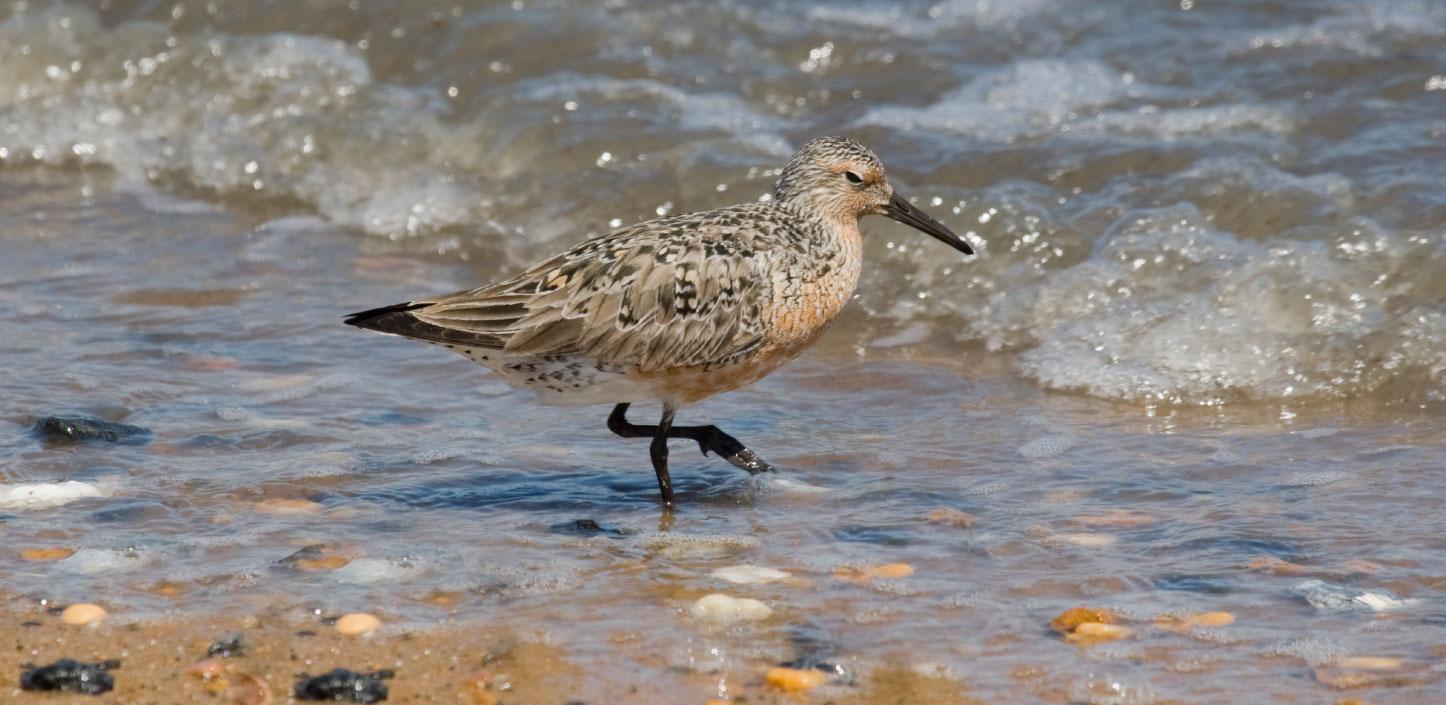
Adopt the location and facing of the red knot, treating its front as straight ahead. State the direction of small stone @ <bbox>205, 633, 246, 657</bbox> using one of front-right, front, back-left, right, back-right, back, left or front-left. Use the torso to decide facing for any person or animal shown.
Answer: back-right

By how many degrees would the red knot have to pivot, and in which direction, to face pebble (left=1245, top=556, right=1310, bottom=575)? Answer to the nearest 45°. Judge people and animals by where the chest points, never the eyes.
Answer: approximately 45° to its right

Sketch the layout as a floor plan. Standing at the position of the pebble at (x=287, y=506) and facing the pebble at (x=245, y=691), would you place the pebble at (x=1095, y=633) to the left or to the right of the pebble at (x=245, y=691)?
left

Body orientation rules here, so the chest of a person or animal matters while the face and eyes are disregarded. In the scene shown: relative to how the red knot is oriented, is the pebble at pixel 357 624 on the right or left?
on its right

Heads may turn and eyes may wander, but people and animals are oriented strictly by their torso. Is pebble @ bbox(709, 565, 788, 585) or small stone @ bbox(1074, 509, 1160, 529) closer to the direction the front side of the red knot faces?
the small stone

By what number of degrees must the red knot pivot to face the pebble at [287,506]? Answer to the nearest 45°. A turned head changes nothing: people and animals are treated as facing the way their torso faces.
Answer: approximately 180°

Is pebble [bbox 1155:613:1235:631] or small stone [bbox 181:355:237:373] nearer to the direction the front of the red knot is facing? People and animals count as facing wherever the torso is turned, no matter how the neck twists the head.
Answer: the pebble

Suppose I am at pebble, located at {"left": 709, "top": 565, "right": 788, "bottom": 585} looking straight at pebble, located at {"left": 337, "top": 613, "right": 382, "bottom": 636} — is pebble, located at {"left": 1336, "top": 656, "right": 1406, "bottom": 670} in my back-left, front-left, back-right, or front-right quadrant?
back-left

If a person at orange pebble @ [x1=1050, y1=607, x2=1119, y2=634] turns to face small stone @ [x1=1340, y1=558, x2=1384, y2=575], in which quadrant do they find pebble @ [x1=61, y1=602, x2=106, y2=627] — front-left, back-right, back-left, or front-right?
back-left

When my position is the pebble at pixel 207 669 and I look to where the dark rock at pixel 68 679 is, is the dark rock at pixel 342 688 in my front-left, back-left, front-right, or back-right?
back-left

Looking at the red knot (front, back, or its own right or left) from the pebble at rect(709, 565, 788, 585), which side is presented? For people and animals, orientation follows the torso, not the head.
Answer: right

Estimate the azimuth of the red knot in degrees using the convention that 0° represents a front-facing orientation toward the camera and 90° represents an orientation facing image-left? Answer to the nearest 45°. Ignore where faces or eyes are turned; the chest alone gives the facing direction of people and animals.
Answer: approximately 270°

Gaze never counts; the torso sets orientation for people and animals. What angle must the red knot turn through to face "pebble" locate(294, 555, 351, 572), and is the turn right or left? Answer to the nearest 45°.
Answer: approximately 135° to its right
